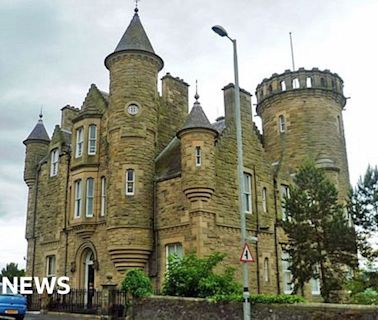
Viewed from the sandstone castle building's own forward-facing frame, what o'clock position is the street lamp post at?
The street lamp post is roughly at 10 o'clock from the sandstone castle building.

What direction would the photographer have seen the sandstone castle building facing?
facing the viewer and to the left of the viewer

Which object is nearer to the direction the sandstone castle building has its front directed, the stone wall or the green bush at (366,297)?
the stone wall

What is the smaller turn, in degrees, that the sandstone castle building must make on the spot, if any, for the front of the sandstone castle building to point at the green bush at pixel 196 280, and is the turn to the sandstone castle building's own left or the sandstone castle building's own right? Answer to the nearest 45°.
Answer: approximately 45° to the sandstone castle building's own left

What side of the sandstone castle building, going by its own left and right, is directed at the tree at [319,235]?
left

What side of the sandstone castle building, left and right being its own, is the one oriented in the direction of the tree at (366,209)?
left

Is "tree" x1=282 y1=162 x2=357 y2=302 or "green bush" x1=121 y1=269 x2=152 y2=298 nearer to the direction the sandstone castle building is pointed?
the green bush

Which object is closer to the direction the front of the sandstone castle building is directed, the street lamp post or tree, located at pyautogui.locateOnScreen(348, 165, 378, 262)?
the street lamp post

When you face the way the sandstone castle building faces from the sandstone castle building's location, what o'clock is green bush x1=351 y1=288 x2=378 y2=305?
The green bush is roughly at 9 o'clock from the sandstone castle building.

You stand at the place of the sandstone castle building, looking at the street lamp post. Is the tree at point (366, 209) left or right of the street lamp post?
left
